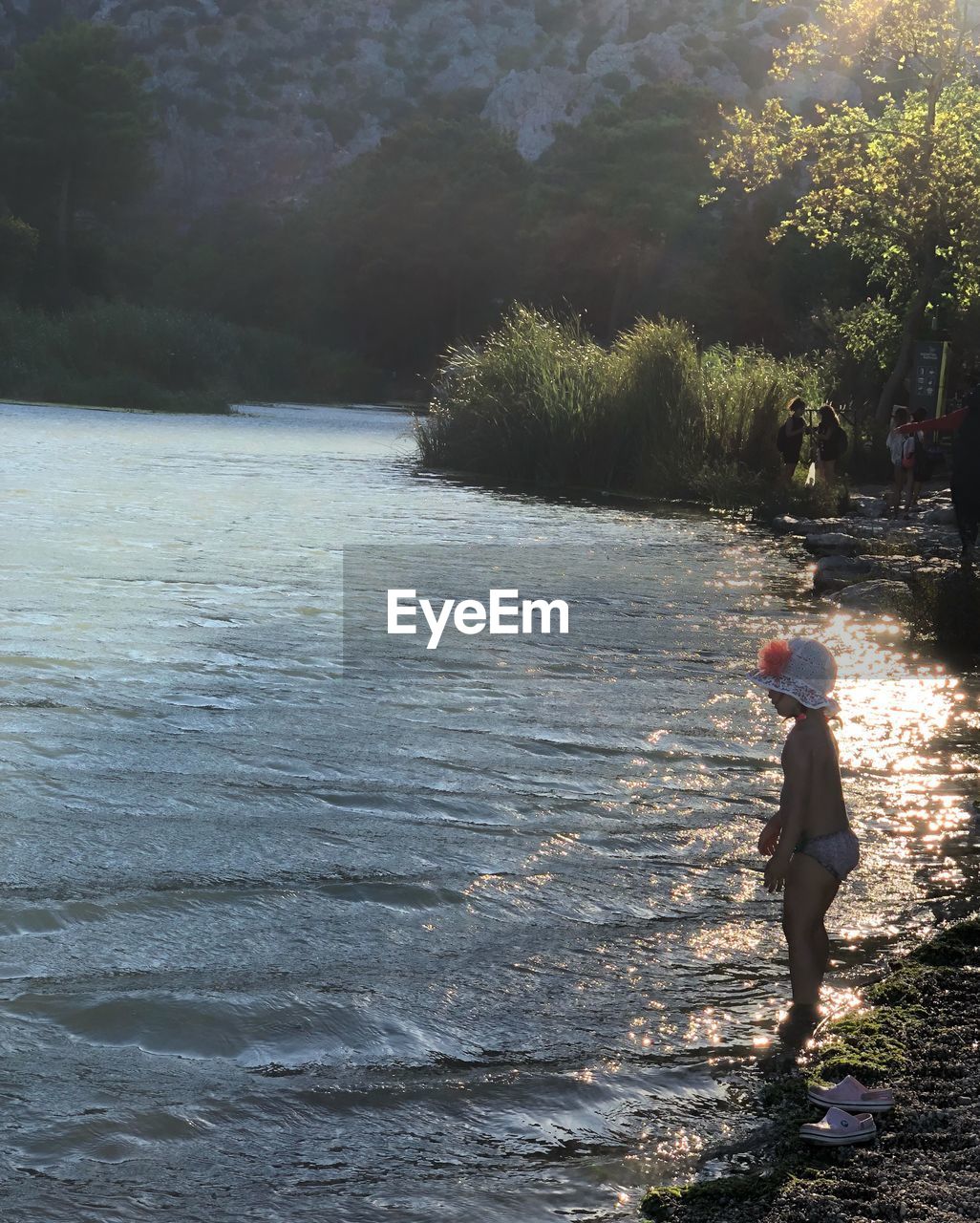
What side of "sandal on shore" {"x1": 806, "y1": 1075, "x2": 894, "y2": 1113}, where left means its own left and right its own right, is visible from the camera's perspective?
left

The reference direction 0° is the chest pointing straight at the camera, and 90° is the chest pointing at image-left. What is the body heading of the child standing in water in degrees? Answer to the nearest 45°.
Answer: approximately 90°

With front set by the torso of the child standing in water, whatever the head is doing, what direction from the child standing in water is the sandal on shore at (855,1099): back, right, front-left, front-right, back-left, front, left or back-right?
left

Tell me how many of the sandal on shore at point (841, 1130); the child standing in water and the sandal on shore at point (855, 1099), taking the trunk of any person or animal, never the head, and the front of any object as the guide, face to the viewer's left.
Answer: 3

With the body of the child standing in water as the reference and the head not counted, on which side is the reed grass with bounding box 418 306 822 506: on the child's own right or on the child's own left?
on the child's own right

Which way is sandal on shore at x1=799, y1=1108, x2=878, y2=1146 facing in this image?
to the viewer's left

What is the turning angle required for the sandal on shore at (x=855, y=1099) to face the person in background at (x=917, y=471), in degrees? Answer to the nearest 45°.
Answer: approximately 90° to its right

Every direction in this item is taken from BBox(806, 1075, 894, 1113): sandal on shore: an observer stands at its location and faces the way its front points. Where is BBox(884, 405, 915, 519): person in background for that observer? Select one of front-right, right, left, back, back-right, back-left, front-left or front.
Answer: right

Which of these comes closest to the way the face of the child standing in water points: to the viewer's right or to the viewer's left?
to the viewer's left

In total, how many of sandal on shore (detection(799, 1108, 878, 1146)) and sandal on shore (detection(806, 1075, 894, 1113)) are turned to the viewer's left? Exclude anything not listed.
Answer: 2

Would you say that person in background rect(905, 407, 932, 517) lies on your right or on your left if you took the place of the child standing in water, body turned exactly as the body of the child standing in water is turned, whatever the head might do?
on your right

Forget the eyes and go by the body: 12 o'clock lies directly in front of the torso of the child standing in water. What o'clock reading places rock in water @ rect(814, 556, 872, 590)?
The rock in water is roughly at 3 o'clock from the child standing in water.

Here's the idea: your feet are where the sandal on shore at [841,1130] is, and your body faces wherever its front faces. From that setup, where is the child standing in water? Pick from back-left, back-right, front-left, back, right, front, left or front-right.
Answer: right

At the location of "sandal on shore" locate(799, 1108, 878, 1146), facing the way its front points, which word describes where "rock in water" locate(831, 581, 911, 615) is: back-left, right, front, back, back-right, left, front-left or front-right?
right

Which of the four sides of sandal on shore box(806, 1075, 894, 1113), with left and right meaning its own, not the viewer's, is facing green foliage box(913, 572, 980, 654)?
right

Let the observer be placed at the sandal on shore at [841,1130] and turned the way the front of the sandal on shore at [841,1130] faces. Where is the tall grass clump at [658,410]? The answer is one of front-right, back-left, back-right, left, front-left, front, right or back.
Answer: right
